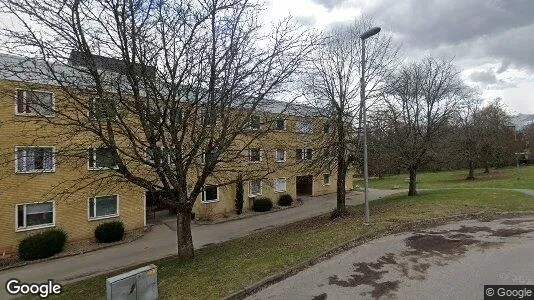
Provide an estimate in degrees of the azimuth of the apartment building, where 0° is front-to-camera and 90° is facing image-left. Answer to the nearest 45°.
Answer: approximately 315°

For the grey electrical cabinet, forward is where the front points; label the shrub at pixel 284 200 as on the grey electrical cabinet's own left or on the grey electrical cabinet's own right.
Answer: on the grey electrical cabinet's own left

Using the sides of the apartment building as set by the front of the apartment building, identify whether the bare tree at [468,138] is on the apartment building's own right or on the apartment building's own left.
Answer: on the apartment building's own left

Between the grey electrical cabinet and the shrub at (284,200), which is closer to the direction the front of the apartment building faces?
the grey electrical cabinet

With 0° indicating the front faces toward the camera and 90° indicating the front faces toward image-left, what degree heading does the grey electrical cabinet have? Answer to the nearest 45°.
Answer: approximately 315°
